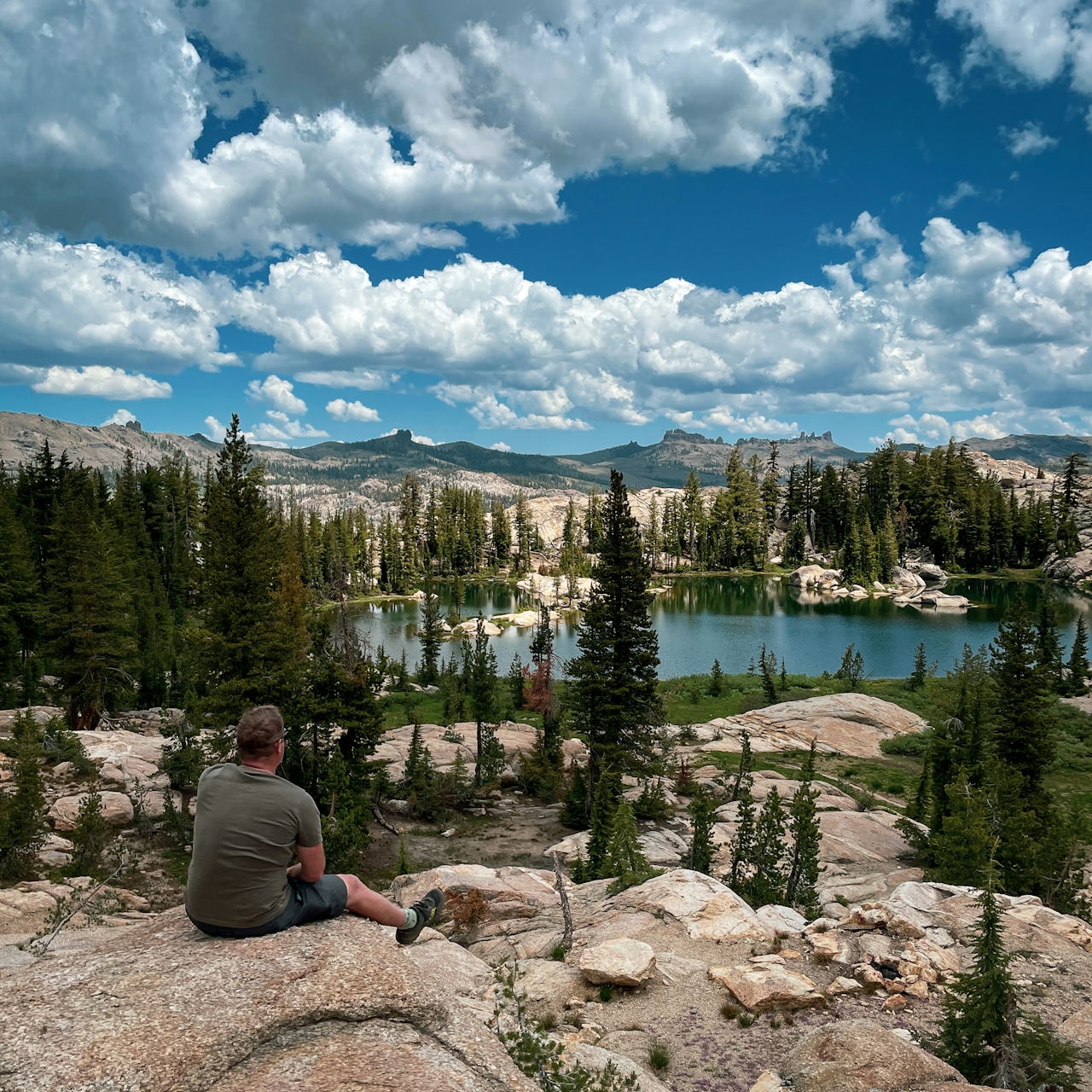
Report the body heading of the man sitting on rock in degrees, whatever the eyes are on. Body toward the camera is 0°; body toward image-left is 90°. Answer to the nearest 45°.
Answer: approximately 225°

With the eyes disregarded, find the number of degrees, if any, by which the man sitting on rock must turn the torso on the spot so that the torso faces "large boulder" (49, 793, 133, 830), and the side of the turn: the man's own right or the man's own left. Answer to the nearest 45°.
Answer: approximately 45° to the man's own left

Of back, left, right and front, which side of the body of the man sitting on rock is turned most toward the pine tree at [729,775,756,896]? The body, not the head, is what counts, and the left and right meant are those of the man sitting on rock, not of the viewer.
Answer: front

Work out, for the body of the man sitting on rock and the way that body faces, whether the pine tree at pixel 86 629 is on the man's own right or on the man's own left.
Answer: on the man's own left

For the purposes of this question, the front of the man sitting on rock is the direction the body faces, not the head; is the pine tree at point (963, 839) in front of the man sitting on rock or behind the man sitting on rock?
in front

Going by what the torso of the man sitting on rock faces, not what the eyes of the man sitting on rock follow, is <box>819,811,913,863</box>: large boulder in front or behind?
in front

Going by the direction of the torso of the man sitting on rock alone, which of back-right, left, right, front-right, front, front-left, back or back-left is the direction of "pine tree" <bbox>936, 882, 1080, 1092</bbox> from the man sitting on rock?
front-right

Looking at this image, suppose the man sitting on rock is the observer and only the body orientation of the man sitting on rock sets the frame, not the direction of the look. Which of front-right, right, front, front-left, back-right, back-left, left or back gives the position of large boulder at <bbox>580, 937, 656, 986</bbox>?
front

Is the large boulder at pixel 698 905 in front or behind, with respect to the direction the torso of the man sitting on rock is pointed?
in front
